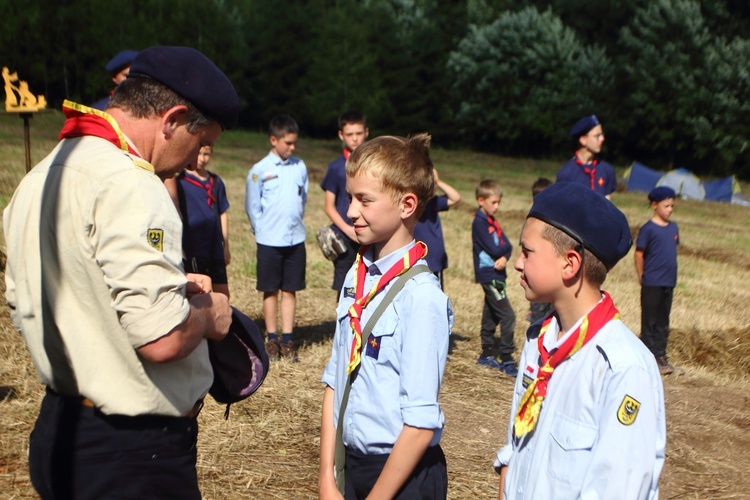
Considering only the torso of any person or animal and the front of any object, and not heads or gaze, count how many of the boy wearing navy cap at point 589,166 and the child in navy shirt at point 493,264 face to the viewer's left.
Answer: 0

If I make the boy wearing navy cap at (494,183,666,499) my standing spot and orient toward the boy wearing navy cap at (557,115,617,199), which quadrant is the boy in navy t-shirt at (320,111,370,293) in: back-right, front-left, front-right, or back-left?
front-left

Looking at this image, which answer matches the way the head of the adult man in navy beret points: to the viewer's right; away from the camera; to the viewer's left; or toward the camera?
to the viewer's right

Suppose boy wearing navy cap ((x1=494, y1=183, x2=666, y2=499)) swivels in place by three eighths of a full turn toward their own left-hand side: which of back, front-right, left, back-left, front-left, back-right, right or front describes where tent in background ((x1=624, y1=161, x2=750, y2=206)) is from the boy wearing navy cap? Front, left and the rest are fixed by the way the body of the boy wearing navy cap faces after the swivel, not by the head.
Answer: left

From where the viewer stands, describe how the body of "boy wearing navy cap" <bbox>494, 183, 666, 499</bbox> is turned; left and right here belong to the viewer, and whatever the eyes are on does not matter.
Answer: facing the viewer and to the left of the viewer

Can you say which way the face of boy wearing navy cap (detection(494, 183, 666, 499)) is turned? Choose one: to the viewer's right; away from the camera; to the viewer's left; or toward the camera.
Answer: to the viewer's left

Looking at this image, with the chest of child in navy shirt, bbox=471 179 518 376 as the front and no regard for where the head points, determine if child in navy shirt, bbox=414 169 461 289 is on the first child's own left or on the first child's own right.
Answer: on the first child's own right

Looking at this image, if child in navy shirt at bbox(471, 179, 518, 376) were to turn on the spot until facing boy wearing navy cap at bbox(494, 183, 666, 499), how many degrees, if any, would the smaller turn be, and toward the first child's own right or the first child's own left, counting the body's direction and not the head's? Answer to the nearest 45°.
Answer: approximately 45° to the first child's own right

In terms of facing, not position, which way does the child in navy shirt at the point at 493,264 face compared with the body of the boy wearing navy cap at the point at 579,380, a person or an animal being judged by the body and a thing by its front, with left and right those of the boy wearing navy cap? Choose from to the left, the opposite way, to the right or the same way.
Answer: to the left

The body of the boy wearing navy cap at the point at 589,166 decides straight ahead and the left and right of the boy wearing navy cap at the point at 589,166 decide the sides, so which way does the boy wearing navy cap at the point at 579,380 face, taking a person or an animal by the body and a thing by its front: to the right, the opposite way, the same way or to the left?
to the right

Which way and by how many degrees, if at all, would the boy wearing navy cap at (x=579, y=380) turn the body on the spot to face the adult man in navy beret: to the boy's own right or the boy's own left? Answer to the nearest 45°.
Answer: approximately 45° to the boy's own right

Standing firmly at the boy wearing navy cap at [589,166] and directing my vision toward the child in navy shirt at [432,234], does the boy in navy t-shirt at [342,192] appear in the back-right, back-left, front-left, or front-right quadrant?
front-right

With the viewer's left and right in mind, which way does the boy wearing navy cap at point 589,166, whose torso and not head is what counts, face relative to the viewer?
facing the viewer and to the right of the viewer

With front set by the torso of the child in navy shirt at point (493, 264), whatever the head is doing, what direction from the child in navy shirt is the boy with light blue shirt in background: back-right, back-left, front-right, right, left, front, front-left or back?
back-right

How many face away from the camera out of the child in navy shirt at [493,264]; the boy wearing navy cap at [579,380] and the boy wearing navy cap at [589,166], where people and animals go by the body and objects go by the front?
0

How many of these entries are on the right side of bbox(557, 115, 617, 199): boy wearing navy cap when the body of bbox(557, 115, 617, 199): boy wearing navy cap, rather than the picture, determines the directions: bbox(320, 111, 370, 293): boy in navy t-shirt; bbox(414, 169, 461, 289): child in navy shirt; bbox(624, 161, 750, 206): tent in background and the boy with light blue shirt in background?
3
